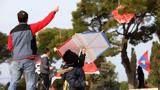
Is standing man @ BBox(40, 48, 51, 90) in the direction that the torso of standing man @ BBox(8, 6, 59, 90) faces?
yes

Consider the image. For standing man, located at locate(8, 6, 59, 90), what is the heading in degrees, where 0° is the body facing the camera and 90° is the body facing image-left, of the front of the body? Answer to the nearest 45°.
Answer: approximately 180°

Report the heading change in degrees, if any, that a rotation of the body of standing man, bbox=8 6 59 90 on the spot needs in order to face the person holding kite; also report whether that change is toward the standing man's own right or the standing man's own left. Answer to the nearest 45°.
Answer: approximately 45° to the standing man's own right
